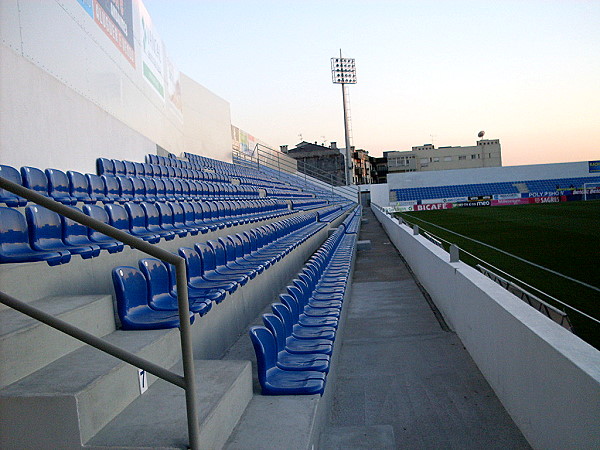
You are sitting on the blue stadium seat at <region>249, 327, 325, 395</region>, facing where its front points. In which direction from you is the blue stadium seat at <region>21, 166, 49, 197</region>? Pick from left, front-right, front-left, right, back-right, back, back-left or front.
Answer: back-left

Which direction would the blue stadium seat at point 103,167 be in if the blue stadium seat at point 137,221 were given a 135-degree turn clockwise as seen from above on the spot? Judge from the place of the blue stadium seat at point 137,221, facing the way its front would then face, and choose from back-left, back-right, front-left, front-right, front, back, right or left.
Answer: right

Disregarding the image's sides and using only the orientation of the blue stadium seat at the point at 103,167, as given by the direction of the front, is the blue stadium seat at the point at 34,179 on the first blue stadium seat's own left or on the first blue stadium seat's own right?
on the first blue stadium seat's own right

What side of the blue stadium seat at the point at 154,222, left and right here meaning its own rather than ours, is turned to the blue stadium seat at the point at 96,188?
back

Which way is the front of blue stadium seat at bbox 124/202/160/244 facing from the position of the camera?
facing the viewer and to the right of the viewer

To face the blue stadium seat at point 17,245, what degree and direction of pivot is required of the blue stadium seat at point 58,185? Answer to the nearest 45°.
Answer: approximately 45° to its right

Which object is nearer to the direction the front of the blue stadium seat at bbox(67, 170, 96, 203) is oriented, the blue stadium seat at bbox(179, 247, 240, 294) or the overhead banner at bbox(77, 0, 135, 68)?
the blue stadium seat

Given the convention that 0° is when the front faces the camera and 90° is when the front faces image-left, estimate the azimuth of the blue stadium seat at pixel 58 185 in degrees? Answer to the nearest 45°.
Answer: approximately 315°

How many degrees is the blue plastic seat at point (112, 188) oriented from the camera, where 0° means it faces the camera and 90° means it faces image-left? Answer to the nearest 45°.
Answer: approximately 315°

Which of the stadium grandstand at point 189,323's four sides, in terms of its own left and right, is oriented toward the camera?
right

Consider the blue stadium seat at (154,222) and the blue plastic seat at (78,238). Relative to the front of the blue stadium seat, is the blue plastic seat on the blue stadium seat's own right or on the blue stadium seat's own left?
on the blue stadium seat's own right

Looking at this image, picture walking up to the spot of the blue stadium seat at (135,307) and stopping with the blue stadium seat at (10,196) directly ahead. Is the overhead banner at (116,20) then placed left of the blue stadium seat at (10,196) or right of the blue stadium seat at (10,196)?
right

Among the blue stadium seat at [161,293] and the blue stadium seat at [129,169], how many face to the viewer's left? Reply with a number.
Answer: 0

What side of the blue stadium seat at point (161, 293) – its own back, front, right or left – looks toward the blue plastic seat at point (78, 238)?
back

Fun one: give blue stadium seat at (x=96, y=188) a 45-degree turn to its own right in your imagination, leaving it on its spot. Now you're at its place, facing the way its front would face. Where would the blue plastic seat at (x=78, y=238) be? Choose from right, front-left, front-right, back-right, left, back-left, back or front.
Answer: front

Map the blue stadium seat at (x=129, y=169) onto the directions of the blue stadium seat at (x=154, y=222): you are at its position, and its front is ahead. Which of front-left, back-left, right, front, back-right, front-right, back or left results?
back-left

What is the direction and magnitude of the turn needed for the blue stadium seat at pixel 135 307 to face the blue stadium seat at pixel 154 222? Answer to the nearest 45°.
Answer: approximately 135° to its left

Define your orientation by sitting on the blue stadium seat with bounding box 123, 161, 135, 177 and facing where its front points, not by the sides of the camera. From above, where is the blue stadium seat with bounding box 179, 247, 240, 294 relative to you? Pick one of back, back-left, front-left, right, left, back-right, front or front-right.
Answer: front-right
